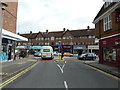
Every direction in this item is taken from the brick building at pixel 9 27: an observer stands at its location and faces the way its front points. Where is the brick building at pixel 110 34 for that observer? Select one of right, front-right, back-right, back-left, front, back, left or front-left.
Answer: front-right

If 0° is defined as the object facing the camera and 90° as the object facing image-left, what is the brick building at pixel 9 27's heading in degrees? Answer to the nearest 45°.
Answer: approximately 270°
